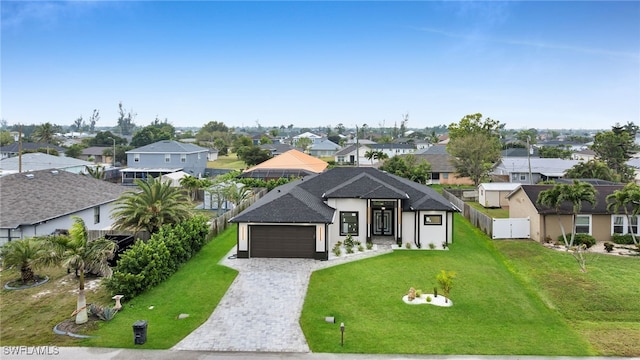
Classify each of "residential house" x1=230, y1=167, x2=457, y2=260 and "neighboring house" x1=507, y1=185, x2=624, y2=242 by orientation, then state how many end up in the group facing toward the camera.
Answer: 2

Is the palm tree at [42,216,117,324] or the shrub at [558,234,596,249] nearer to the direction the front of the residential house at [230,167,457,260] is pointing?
the palm tree

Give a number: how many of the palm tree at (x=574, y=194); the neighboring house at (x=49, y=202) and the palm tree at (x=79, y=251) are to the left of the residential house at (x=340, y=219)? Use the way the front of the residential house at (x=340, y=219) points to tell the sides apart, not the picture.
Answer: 1

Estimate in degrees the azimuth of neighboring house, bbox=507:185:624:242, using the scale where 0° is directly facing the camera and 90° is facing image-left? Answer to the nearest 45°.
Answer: approximately 0°

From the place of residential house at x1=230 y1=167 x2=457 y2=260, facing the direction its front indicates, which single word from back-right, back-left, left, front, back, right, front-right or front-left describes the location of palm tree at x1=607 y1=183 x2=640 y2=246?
left

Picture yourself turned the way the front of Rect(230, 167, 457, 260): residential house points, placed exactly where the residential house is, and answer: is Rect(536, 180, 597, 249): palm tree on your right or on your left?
on your left

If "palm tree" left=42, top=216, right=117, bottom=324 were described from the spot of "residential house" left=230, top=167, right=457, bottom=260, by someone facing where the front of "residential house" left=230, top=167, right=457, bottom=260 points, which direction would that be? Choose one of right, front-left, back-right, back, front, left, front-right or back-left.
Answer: front-right

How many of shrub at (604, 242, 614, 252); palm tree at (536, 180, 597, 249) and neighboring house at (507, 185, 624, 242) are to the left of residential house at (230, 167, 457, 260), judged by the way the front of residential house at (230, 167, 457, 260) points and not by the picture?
3

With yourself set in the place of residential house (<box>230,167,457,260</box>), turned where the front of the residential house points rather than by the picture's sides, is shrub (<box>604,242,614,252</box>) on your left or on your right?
on your left

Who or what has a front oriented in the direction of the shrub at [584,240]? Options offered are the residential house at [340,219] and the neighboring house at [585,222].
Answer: the neighboring house

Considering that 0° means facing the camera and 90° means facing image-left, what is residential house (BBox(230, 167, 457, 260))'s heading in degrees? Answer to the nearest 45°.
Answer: approximately 0°

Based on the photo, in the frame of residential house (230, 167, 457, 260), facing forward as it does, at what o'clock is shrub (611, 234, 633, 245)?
The shrub is roughly at 9 o'clock from the residential house.

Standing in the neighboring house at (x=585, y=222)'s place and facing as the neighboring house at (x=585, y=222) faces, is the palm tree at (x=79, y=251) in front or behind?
in front

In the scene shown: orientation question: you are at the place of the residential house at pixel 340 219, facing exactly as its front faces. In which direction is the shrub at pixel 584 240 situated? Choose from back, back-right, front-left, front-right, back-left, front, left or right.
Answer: left

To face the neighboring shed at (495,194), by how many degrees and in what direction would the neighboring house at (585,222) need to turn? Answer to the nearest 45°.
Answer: approximately 135° to its right
